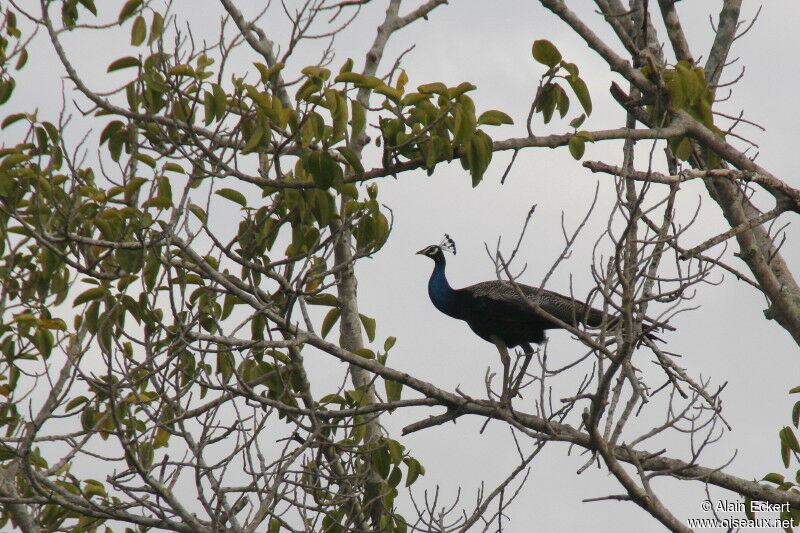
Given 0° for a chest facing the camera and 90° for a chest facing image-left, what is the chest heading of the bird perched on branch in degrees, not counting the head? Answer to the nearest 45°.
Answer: approximately 90°
